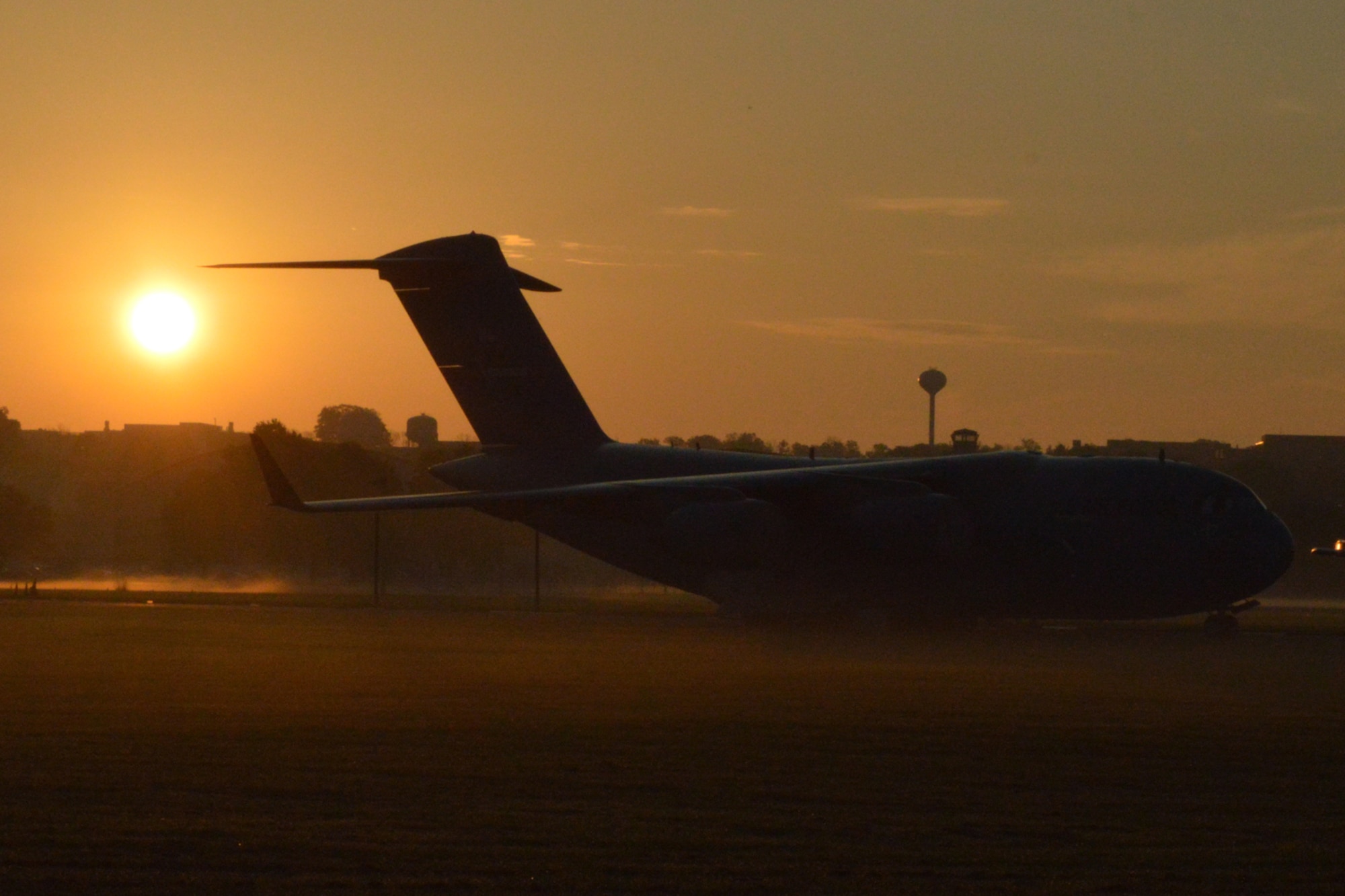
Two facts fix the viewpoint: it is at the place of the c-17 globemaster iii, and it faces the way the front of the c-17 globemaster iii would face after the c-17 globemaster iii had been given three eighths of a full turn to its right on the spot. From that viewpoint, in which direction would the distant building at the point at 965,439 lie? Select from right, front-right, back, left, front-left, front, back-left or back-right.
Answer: right
